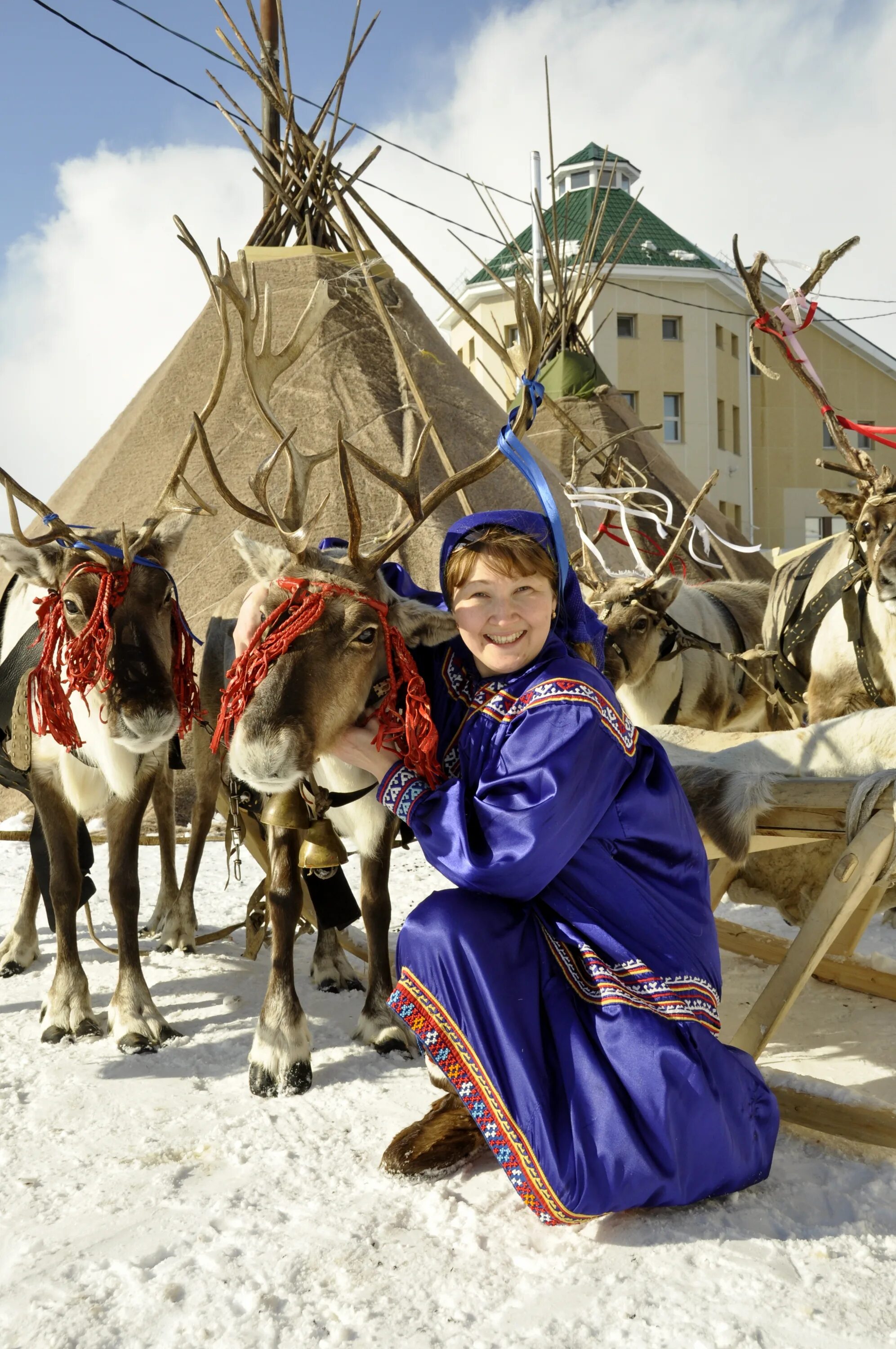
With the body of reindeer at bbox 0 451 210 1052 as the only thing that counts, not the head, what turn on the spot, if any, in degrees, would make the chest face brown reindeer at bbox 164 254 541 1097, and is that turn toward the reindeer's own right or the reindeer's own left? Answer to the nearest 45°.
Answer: approximately 45° to the reindeer's own left

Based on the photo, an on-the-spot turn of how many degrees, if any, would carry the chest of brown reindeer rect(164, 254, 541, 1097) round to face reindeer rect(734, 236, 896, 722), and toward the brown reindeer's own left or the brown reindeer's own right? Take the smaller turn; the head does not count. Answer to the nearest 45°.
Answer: approximately 135° to the brown reindeer's own left

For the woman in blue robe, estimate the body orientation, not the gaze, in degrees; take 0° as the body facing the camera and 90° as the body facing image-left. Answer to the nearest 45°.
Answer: approximately 45°

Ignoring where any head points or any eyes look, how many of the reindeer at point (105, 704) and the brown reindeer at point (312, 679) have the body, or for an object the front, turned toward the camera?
2

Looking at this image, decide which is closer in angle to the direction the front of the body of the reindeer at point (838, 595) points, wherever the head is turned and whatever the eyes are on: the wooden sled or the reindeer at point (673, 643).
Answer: the wooden sled

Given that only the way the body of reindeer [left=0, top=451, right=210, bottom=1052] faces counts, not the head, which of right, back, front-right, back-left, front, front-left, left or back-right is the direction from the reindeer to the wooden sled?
front-left

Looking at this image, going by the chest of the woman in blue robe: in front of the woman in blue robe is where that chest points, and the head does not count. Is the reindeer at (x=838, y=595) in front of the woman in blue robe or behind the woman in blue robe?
behind

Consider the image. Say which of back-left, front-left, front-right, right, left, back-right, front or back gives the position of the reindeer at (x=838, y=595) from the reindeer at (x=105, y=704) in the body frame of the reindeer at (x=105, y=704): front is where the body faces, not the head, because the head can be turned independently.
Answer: left

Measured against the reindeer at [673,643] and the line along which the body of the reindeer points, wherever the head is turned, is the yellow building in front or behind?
behind

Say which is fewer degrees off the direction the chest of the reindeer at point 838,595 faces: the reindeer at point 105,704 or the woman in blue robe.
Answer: the woman in blue robe
